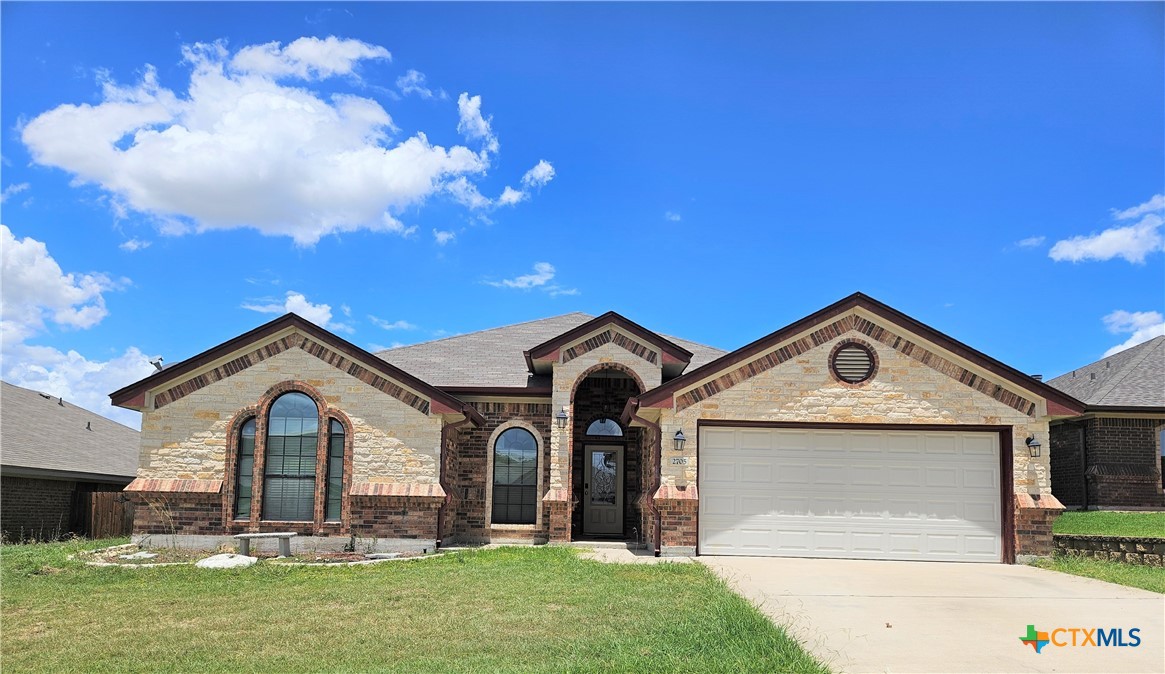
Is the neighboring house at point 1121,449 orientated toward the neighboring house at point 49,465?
no

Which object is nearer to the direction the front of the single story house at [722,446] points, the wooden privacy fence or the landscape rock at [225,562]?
the landscape rock

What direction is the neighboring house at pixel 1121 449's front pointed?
toward the camera

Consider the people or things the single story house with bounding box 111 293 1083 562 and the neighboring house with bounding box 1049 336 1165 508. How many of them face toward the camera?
2

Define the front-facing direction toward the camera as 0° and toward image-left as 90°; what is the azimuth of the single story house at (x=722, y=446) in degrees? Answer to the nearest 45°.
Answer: approximately 0°

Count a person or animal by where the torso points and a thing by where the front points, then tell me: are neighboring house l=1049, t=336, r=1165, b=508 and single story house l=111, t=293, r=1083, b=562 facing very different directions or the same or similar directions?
same or similar directions

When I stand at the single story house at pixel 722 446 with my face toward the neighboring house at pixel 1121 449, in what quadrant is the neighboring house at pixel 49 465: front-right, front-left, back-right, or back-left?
back-left

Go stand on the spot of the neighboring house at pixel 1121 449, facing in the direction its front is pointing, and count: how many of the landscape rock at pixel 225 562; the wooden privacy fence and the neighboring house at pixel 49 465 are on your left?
0

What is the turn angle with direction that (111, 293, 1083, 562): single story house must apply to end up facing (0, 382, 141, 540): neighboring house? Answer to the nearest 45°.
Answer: approximately 135° to its right

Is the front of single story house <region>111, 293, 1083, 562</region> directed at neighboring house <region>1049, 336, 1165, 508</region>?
no

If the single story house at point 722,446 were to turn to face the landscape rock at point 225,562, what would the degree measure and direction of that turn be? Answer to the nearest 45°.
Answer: approximately 90° to its right

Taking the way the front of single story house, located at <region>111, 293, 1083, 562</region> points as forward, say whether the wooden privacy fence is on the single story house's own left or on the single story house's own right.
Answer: on the single story house's own right

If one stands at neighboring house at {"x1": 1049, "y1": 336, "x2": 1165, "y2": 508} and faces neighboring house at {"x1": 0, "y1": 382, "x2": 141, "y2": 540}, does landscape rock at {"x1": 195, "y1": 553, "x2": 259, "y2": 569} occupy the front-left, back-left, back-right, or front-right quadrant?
front-left

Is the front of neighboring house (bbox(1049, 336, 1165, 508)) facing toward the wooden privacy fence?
no

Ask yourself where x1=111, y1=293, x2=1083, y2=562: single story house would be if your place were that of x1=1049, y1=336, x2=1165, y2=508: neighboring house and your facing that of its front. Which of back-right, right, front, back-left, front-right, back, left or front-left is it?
front-right
